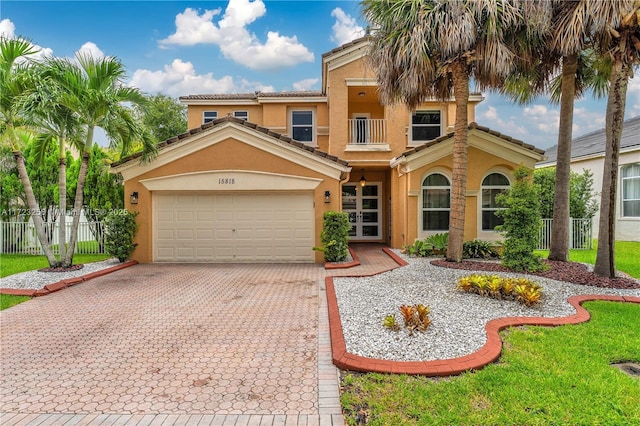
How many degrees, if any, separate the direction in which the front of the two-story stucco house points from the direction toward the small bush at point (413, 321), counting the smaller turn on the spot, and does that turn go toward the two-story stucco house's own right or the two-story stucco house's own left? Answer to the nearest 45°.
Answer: approximately 45° to the two-story stucco house's own left

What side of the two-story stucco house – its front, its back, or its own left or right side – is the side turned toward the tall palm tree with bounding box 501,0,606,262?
left

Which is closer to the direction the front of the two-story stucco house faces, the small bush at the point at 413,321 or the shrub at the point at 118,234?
the small bush

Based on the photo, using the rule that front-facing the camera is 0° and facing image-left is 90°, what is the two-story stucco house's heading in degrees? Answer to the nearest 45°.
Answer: approximately 0°

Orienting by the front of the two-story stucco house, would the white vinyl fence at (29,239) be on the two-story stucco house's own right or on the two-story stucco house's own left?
on the two-story stucco house's own right

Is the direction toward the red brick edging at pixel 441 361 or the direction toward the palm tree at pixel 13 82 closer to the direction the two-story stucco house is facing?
the red brick edging

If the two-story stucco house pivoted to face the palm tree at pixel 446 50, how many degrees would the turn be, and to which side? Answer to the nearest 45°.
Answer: approximately 45° to its left

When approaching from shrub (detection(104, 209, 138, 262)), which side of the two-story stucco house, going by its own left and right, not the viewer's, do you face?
right

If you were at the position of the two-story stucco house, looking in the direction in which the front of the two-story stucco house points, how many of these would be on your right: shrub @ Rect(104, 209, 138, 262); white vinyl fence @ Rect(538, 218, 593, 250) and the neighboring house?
1

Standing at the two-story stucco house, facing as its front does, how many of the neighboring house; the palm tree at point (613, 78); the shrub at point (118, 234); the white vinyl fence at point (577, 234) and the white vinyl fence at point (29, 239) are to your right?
2

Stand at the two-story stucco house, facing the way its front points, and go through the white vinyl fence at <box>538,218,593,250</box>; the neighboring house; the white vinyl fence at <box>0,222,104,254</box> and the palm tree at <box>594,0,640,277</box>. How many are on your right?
1
